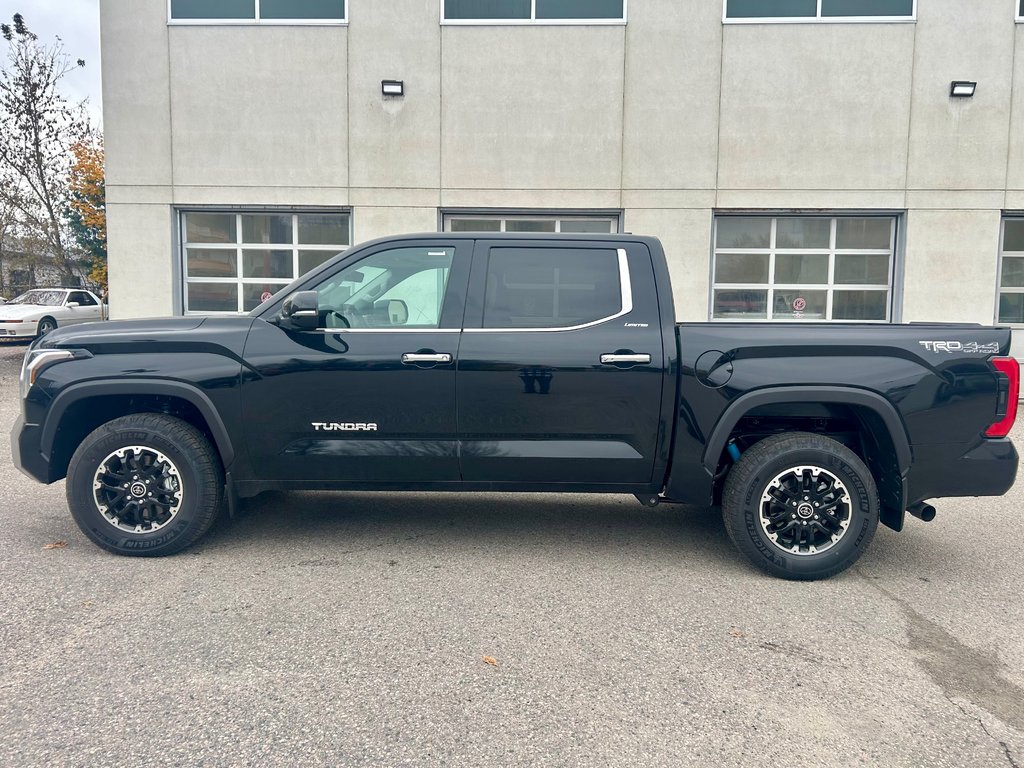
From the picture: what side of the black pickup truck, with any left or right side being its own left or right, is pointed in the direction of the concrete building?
right

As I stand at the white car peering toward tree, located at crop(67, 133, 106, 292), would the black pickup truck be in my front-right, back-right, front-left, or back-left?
back-right

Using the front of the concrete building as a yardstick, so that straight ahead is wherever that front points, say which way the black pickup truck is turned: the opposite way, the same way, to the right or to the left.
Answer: to the right

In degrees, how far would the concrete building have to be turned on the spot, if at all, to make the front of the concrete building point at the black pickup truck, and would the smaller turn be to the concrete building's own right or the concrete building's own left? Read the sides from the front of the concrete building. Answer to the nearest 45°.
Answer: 0° — it already faces it

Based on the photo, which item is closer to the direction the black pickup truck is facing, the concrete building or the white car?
the white car

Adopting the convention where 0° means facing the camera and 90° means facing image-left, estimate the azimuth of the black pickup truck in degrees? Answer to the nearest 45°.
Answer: approximately 90°

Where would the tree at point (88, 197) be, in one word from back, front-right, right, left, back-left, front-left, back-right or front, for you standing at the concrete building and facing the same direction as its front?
back-right

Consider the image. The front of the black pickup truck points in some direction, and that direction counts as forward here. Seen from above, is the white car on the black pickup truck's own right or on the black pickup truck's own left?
on the black pickup truck's own right

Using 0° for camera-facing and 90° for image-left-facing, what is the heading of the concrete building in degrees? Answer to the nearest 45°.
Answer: approximately 0°

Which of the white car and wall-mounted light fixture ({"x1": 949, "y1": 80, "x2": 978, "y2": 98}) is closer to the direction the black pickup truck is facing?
the white car

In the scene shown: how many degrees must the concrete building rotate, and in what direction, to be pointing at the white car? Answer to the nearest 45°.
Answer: approximately 135° to its right

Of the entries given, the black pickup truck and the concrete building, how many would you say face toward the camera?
1
